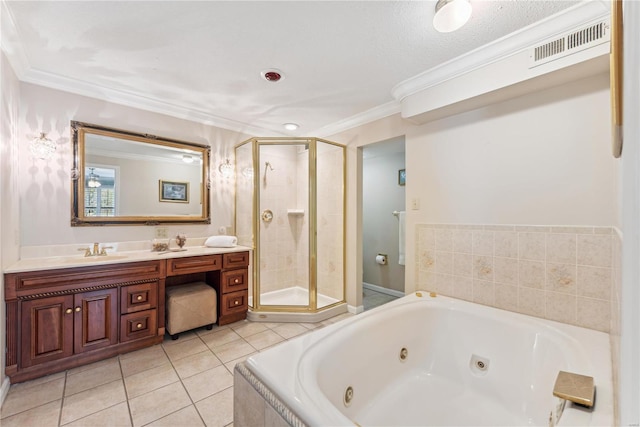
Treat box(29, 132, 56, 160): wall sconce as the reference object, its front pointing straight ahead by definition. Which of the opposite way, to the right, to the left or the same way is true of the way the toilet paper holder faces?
to the right

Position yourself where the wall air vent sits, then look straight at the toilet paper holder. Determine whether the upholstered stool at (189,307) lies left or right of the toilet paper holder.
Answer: left

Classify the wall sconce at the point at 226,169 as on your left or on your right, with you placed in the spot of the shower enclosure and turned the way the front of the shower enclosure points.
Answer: on your right

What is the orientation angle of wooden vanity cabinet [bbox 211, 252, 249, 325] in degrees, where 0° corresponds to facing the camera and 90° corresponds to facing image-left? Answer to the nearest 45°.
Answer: approximately 315°

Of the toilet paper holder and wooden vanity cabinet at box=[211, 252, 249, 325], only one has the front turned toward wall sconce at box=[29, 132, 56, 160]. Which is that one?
the toilet paper holder

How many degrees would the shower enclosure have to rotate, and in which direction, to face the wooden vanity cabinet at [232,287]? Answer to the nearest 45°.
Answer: approximately 45° to its right

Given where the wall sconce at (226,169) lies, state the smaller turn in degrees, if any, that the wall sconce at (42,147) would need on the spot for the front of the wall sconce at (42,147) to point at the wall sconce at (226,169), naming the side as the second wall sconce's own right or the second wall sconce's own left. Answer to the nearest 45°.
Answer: approximately 90° to the second wall sconce's own left

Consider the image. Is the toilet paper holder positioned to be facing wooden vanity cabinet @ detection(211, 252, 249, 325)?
yes

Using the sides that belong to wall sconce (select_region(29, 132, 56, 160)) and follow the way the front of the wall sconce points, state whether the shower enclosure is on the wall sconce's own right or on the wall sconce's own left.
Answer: on the wall sconce's own left

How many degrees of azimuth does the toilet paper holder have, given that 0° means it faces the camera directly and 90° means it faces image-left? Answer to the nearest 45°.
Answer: approximately 45°

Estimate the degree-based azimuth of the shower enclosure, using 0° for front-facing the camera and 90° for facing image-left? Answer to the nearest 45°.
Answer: approximately 0°
